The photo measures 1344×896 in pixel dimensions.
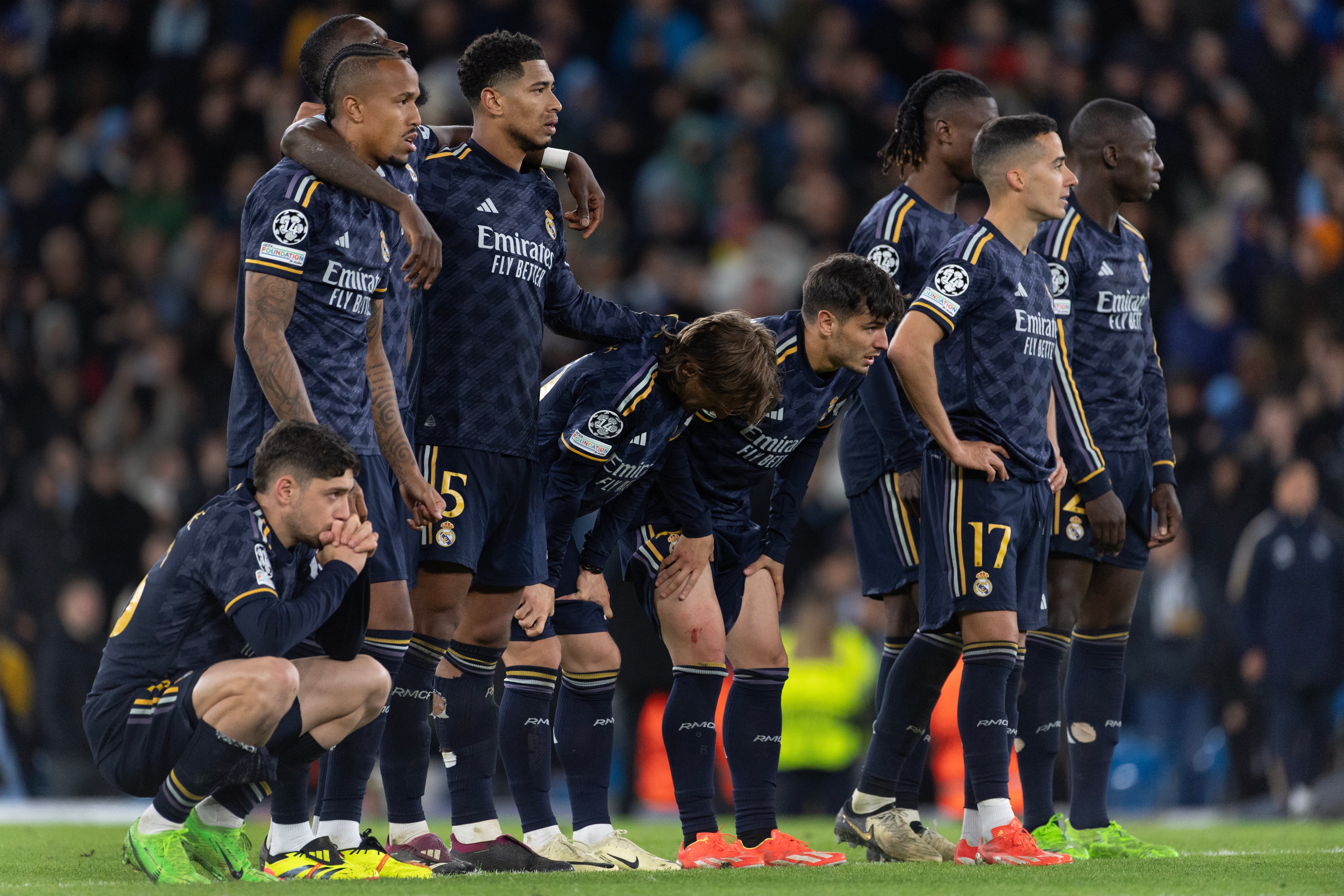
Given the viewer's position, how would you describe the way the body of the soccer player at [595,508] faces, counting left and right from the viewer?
facing the viewer and to the right of the viewer

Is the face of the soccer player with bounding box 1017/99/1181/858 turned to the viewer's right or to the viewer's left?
to the viewer's right

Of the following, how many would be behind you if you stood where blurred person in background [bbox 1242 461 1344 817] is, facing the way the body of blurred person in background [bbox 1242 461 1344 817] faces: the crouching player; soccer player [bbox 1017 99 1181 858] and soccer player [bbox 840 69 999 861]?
0

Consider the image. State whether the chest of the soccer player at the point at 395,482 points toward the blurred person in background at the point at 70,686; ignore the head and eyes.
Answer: no

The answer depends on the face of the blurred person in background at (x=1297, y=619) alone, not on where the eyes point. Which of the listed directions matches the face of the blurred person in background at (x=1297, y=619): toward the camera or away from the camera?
toward the camera

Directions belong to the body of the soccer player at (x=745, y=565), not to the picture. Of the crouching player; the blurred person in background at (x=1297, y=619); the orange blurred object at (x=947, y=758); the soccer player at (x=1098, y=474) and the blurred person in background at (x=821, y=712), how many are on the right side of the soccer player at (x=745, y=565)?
1

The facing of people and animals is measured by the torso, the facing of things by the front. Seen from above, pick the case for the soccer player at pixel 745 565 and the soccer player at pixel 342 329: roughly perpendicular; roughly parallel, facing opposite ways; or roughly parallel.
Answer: roughly parallel

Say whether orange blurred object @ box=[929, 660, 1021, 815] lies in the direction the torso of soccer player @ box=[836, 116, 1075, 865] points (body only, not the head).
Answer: no

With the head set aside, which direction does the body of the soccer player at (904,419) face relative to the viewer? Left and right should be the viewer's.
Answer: facing to the right of the viewer

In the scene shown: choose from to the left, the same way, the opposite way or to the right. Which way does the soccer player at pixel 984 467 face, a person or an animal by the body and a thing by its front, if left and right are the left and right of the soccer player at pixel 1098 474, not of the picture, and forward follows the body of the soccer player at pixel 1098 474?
the same way

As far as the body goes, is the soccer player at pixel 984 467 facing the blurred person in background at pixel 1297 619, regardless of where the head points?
no

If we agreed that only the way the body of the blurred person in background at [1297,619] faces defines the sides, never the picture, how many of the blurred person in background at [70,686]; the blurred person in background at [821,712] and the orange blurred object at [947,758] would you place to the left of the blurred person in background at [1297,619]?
0

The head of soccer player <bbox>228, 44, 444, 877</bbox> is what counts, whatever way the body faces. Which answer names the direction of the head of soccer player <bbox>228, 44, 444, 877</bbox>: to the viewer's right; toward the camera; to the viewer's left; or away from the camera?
to the viewer's right

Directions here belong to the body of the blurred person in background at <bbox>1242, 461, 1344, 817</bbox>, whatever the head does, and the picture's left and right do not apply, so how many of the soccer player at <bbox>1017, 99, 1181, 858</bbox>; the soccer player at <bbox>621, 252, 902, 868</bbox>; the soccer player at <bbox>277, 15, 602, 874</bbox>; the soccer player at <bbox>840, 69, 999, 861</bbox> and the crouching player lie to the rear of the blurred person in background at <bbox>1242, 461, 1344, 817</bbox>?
0

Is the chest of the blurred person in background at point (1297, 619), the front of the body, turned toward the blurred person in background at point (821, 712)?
no

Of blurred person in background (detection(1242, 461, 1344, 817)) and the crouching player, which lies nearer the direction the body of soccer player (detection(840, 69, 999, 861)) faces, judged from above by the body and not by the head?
the blurred person in background

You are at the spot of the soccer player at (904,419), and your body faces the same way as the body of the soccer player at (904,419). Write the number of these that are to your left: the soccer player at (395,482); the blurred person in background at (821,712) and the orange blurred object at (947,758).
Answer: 2

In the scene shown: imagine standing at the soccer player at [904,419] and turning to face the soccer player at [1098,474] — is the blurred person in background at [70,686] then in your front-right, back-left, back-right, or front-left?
back-left
